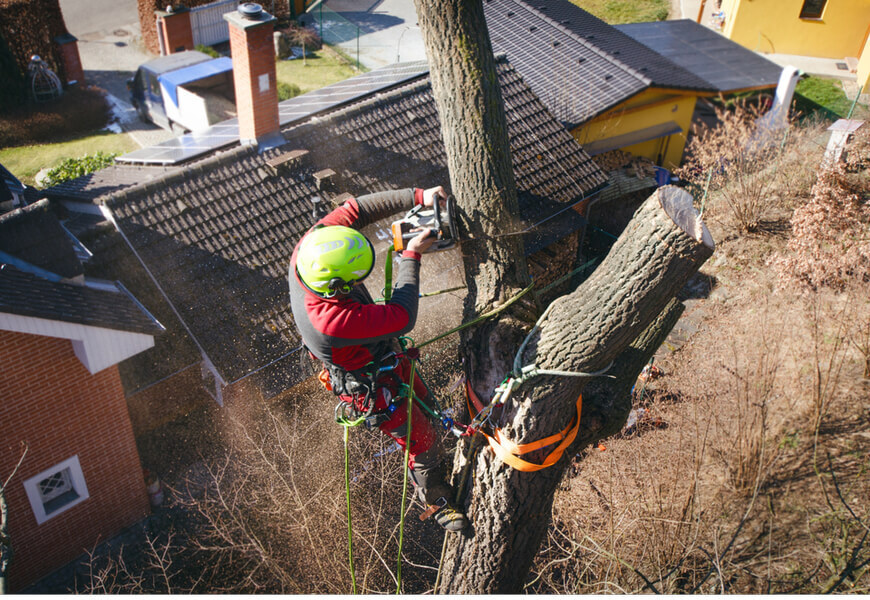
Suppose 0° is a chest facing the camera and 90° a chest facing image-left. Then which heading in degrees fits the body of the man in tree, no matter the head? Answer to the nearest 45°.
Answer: approximately 225°

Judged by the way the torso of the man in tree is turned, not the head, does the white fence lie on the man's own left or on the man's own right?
on the man's own left

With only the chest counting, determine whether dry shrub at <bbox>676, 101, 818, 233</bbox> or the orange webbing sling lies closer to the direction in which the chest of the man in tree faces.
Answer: the dry shrub

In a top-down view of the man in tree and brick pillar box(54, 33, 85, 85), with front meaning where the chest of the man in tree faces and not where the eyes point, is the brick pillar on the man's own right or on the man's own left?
on the man's own left

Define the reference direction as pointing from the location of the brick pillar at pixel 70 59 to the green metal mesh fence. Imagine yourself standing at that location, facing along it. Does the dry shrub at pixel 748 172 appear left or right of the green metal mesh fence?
right

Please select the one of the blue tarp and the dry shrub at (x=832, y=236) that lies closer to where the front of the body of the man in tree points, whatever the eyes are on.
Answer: the dry shrub

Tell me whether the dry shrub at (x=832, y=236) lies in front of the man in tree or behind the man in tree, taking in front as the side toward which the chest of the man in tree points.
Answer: in front

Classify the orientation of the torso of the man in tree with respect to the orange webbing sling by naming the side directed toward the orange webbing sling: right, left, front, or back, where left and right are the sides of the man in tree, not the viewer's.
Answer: front

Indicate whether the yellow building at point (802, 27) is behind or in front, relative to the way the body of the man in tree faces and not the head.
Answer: in front

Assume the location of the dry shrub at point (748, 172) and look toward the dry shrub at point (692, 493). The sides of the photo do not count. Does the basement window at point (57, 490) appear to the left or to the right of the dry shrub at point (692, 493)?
right

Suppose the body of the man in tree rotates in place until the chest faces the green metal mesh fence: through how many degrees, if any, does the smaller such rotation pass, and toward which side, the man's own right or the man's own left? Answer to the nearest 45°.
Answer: approximately 45° to the man's own left
